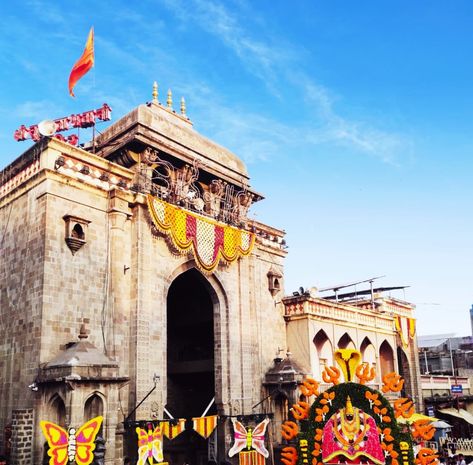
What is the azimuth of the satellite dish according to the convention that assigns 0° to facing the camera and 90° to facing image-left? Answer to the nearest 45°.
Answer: approximately 315°

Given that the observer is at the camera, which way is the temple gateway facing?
facing the viewer and to the right of the viewer

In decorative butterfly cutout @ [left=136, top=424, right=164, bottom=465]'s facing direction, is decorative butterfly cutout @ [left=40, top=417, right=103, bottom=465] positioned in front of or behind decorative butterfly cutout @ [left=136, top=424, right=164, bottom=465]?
in front

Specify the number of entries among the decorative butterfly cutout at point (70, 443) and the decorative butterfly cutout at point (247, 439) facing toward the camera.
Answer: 2

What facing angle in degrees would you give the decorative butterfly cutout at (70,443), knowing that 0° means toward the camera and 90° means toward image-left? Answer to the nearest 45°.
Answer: approximately 0°

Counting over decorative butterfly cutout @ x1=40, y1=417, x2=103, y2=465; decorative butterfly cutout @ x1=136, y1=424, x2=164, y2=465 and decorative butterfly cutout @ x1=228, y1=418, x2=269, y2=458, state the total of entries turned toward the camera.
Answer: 3

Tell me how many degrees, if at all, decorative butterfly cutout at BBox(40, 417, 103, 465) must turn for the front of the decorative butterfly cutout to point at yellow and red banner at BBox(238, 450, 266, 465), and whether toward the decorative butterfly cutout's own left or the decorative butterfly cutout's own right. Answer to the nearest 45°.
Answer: approximately 135° to the decorative butterfly cutout's own left

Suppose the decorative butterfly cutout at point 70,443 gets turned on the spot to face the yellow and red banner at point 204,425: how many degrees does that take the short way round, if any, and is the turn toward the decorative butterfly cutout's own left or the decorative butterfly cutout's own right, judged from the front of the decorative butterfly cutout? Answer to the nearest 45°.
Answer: approximately 135° to the decorative butterfly cutout's own left

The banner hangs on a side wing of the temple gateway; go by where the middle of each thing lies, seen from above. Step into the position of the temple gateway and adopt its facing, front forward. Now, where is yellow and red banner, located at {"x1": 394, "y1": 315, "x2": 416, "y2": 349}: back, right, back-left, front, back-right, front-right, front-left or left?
left
